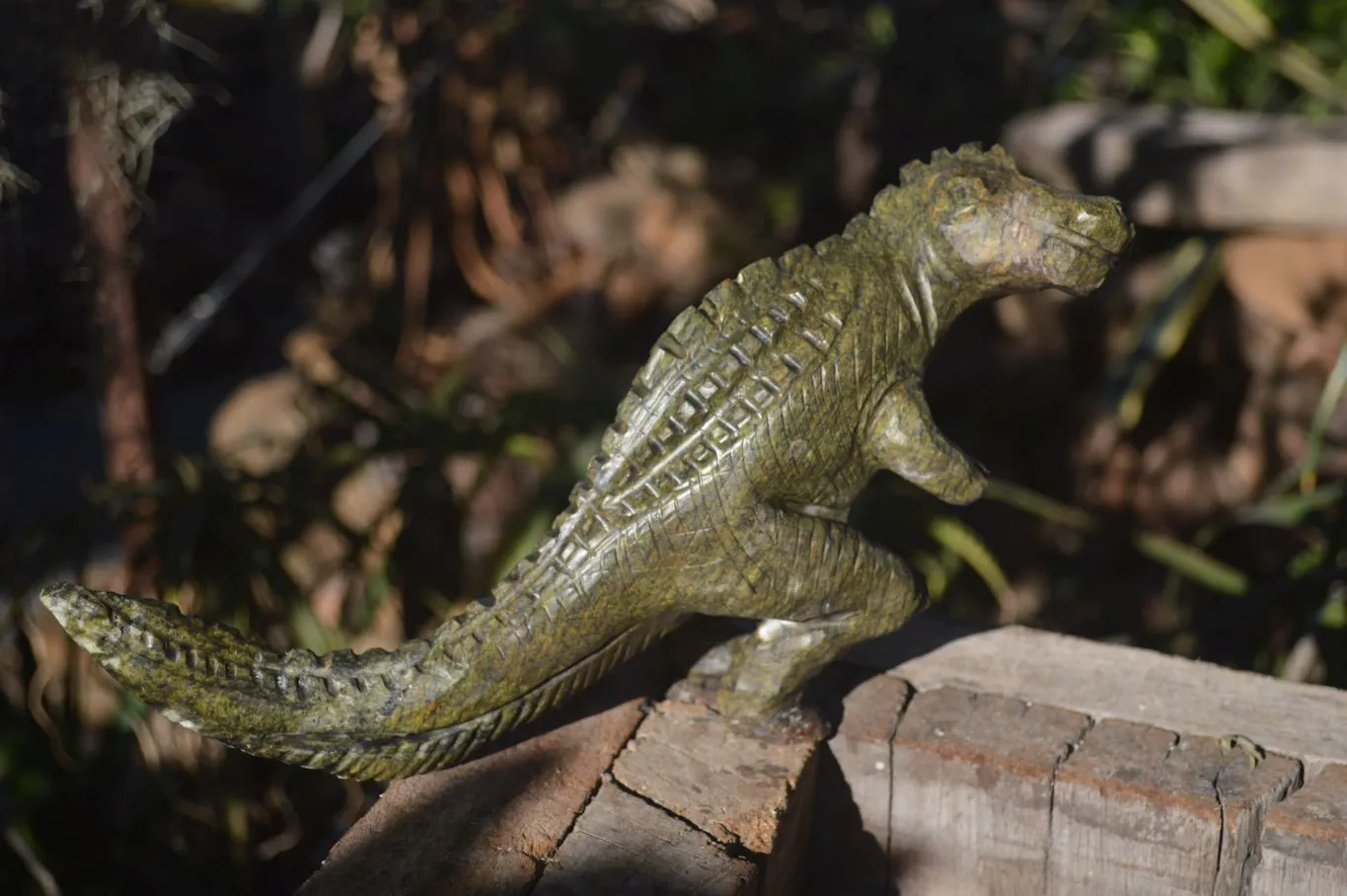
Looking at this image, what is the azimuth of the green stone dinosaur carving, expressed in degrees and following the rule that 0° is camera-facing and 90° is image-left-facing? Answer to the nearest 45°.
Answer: approximately 270°
